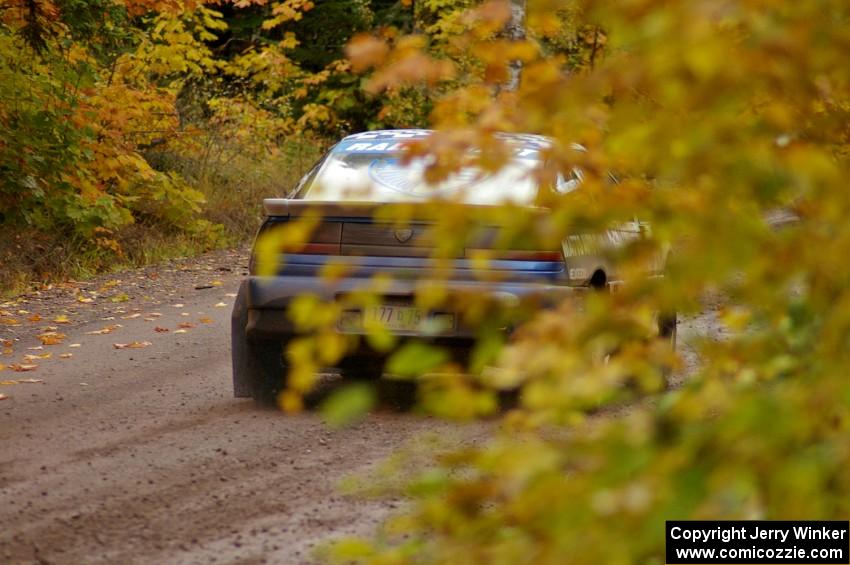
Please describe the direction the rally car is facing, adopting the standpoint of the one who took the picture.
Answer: facing away from the viewer

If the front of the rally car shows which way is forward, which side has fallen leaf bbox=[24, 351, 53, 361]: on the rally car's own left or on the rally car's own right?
on the rally car's own left

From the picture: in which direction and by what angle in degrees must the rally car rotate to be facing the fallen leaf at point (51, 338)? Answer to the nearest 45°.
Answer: approximately 45° to its left

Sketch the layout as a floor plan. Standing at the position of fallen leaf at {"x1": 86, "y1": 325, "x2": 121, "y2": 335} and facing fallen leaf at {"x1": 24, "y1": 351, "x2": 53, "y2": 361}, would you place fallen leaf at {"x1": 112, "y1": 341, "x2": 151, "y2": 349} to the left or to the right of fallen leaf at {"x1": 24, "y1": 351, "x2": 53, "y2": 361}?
left

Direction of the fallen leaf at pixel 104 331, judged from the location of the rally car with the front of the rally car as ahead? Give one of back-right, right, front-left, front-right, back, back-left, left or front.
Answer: front-left

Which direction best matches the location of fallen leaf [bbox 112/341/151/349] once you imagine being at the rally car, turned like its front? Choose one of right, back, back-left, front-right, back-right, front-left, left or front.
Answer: front-left
